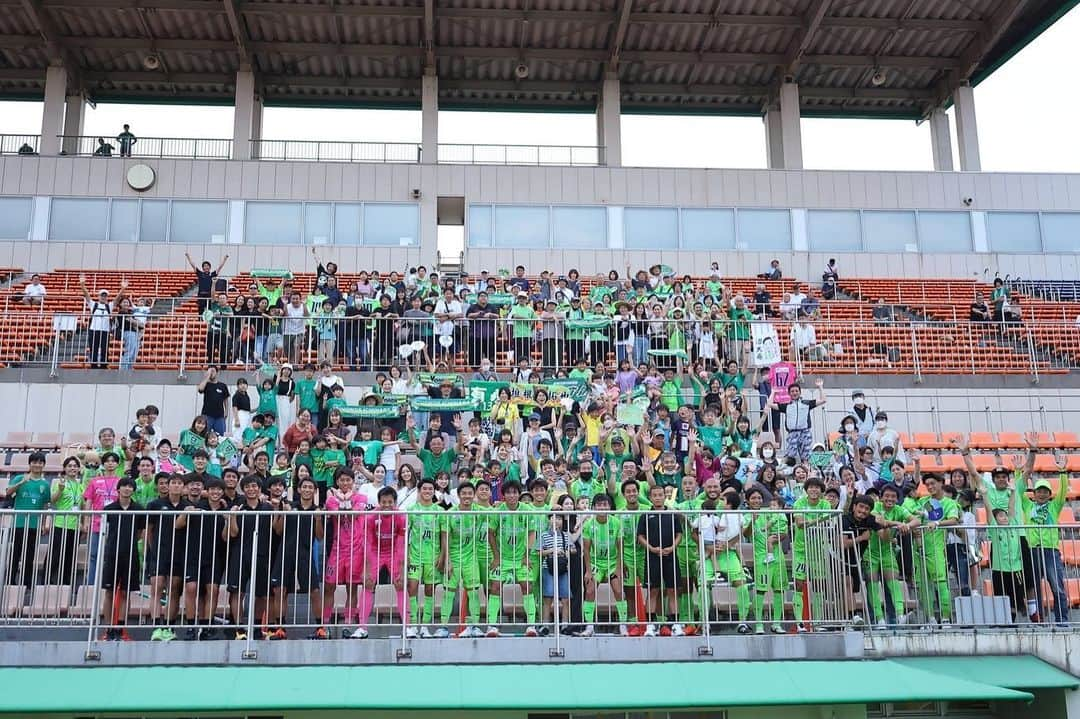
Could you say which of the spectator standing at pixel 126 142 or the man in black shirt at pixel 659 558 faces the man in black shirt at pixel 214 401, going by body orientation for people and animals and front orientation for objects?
the spectator standing

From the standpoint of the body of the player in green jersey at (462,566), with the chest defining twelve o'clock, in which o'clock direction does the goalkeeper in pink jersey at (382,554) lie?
The goalkeeper in pink jersey is roughly at 3 o'clock from the player in green jersey.

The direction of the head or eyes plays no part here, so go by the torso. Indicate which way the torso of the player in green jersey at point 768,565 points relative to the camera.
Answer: toward the camera

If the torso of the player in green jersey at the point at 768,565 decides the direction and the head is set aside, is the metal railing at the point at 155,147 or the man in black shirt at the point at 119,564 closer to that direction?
the man in black shirt

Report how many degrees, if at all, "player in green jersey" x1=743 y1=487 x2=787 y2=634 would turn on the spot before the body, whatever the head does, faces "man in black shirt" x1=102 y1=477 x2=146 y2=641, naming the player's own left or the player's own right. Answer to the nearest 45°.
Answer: approximately 90° to the player's own right

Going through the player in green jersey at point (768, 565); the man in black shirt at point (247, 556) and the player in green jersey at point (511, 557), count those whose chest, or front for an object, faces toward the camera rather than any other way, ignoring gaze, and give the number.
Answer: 3

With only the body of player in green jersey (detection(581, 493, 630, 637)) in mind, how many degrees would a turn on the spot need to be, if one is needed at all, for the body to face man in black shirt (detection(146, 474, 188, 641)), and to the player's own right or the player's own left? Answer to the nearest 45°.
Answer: approximately 90° to the player's own right

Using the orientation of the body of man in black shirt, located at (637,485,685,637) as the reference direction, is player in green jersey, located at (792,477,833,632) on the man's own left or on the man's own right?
on the man's own left

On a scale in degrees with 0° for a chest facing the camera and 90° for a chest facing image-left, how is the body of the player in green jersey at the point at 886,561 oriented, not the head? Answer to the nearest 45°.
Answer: approximately 0°

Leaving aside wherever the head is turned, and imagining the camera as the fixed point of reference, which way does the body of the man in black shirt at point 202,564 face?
toward the camera

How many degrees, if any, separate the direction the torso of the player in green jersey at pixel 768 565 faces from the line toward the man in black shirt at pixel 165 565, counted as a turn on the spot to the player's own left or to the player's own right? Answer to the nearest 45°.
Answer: approximately 90° to the player's own right

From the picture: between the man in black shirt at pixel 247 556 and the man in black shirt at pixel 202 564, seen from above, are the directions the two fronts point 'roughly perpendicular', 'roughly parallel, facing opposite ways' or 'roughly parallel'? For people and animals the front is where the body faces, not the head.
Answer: roughly parallel

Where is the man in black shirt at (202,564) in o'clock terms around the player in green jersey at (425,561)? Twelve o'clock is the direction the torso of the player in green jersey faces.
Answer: The man in black shirt is roughly at 3 o'clock from the player in green jersey.

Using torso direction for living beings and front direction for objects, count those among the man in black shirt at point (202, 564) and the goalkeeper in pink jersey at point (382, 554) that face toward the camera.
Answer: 2
